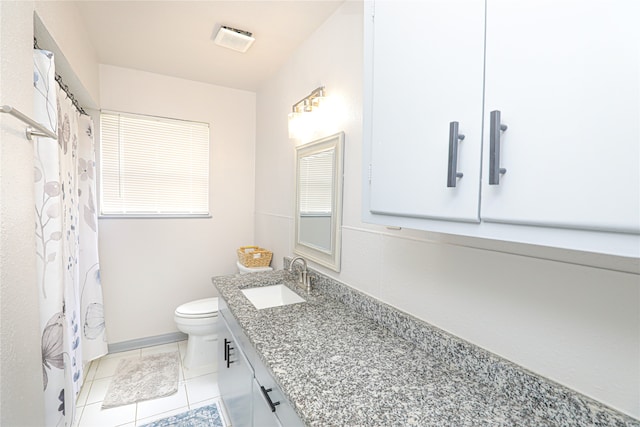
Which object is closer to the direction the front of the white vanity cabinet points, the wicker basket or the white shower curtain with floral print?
the white shower curtain with floral print

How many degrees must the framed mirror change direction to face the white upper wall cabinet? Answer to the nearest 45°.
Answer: approximately 45° to its left

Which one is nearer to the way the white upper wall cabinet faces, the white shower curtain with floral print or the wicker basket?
the white shower curtain with floral print

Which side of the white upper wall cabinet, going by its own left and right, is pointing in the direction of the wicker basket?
right

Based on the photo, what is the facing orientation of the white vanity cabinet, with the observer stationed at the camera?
facing to the left of the viewer

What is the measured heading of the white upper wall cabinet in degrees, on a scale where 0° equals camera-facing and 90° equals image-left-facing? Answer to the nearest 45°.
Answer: approximately 45°

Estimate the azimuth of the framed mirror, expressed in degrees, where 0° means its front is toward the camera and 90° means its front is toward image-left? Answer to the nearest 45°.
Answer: approximately 45°

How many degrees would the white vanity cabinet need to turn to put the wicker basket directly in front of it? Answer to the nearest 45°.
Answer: approximately 90° to its right
